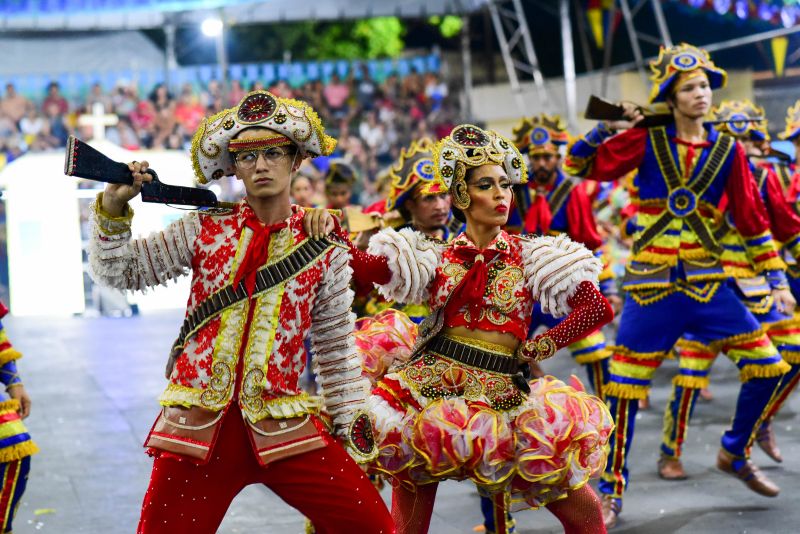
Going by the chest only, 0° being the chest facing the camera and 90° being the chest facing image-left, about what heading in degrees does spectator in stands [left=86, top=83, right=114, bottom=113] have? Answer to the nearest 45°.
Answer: approximately 0°

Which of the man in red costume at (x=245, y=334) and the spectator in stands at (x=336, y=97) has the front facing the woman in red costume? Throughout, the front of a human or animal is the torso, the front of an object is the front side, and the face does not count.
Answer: the spectator in stands

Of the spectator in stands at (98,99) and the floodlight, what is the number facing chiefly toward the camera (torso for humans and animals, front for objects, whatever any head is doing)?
2

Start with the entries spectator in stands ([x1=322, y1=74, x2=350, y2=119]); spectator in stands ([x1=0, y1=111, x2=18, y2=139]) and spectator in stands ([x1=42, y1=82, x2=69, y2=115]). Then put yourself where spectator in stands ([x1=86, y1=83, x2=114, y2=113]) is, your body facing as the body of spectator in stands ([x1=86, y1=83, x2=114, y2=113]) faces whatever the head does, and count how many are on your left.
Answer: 1

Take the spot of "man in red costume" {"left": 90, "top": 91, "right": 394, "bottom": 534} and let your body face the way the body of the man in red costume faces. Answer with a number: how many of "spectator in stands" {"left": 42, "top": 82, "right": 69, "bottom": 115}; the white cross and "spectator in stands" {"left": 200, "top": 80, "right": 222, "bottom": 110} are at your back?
3
